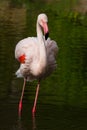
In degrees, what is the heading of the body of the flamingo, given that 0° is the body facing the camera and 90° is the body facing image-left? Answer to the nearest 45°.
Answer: approximately 315°
